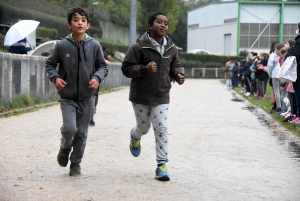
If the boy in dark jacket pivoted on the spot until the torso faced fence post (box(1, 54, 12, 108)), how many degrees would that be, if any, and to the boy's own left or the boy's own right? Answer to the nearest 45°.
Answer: approximately 180°

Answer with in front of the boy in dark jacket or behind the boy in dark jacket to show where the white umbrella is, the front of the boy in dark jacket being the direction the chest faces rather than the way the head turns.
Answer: behind

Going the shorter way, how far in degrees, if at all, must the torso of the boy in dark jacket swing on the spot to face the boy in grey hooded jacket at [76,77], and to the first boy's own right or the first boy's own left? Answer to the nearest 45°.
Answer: approximately 135° to the first boy's own right

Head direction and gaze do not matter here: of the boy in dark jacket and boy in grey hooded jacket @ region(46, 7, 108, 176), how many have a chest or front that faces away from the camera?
0

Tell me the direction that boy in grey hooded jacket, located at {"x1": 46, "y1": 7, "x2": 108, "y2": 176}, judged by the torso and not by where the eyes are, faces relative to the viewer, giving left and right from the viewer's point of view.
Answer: facing the viewer

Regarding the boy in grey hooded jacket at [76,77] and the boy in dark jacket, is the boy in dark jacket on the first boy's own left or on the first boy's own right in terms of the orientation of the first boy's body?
on the first boy's own left

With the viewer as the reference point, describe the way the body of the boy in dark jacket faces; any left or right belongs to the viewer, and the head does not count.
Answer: facing the viewer and to the right of the viewer
